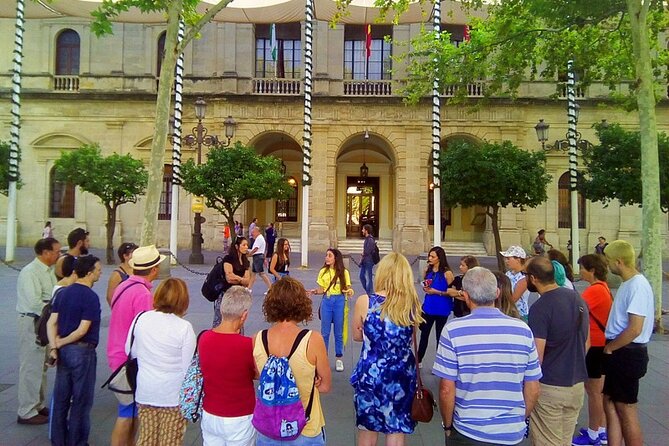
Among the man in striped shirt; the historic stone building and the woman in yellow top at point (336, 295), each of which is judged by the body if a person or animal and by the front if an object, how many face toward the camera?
2

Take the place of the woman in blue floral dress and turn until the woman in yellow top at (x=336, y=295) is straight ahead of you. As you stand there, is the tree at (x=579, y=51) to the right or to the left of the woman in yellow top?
right

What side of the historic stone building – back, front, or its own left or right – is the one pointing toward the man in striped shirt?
front

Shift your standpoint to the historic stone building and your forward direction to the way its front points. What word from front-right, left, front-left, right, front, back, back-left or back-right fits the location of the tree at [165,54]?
front

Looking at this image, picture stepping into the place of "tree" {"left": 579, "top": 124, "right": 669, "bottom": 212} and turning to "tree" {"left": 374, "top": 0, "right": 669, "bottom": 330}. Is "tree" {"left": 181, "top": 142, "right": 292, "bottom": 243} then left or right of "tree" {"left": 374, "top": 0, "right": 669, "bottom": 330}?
right

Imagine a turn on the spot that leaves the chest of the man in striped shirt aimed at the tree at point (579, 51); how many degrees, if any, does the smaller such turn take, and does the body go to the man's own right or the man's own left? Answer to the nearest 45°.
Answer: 0° — they already face it

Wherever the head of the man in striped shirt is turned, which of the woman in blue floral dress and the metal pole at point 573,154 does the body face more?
the metal pole

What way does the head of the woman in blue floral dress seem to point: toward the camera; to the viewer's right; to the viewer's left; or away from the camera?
away from the camera

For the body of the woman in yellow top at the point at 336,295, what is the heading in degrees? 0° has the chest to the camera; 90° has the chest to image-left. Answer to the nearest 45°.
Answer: approximately 0°

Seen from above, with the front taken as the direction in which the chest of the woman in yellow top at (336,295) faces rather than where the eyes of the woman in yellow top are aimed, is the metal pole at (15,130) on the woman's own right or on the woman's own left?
on the woman's own right

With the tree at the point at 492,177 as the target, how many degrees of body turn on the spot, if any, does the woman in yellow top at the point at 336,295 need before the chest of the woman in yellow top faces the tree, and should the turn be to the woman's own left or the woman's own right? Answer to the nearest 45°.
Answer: approximately 135° to the woman's own left

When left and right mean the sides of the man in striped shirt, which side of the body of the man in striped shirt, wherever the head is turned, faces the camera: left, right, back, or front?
back

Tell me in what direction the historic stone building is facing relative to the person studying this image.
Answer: facing the viewer
